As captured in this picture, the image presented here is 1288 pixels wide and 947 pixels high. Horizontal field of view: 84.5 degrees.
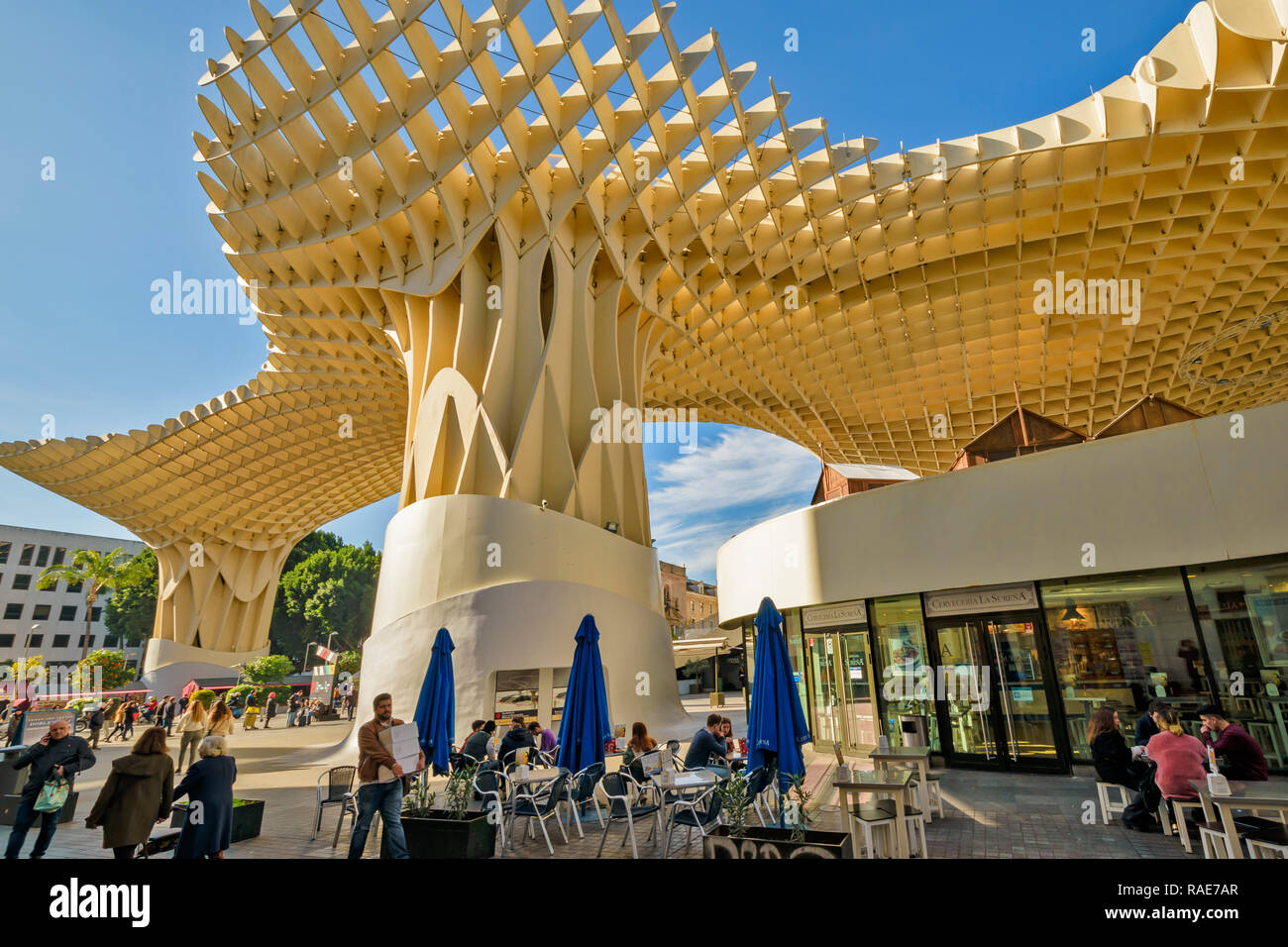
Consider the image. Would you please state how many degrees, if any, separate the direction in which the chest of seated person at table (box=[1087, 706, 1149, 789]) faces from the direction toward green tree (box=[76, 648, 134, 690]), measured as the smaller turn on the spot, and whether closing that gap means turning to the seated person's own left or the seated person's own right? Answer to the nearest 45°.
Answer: approximately 180°

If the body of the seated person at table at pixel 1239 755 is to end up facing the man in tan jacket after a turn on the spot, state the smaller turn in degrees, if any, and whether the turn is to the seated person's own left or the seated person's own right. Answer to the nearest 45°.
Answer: approximately 45° to the seated person's own left

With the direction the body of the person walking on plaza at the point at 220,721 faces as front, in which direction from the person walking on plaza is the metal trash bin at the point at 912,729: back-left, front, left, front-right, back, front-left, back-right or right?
right

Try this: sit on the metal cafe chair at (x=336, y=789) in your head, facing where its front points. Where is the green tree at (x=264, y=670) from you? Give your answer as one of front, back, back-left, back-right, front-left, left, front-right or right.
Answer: back-right

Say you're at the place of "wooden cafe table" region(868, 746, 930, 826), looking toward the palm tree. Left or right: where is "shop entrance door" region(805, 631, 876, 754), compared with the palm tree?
right

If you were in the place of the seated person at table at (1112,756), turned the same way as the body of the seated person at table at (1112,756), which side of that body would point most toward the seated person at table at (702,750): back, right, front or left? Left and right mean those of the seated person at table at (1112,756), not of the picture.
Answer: back

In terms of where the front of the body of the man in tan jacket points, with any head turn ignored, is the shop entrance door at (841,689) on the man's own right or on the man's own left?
on the man's own left

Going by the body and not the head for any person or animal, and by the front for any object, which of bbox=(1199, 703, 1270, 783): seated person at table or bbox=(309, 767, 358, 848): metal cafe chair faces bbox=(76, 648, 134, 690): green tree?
the seated person at table

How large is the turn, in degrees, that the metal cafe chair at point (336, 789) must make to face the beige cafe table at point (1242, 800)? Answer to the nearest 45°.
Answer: approximately 90° to its left

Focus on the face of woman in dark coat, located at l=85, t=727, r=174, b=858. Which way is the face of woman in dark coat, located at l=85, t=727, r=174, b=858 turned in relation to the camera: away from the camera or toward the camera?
away from the camera
